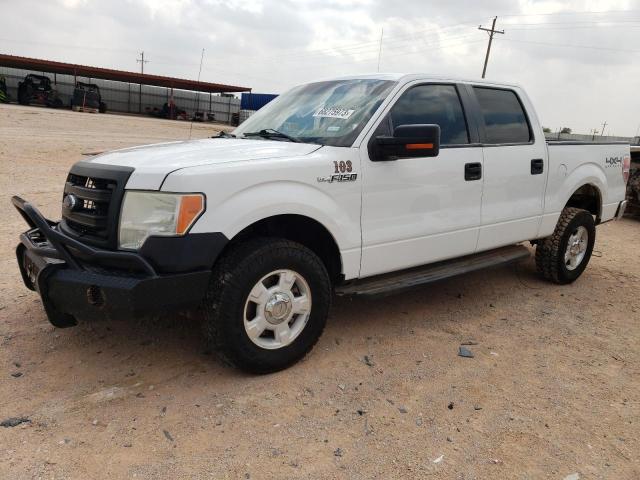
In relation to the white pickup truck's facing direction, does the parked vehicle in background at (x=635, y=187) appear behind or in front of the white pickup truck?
behind

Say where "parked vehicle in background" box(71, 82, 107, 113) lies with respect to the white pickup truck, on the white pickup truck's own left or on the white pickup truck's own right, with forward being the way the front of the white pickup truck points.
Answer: on the white pickup truck's own right

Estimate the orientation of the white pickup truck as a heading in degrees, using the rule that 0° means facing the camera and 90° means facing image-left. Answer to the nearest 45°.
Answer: approximately 45°

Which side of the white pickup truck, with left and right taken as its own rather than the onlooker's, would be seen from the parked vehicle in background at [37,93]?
right

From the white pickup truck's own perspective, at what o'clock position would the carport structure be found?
The carport structure is roughly at 4 o'clock from the white pickup truck.

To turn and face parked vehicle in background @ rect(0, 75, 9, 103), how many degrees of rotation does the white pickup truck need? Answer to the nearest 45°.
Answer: approximately 90° to its right

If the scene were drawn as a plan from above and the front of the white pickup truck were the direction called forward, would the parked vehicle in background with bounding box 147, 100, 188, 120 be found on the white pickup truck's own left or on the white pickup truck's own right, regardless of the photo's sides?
on the white pickup truck's own right
